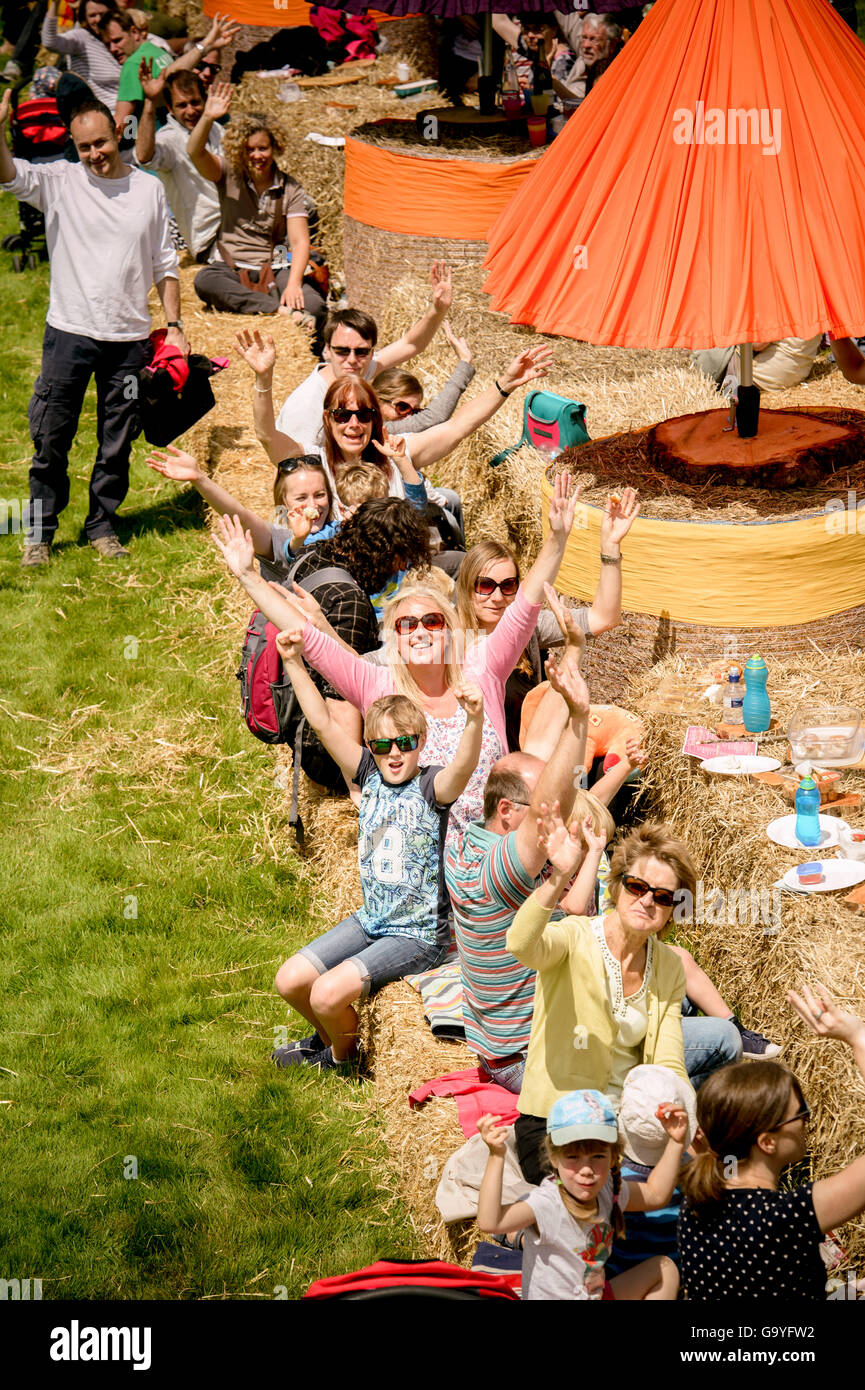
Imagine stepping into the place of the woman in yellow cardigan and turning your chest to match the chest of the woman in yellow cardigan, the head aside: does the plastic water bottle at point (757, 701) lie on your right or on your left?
on your left

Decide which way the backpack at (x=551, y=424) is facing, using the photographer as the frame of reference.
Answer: facing the viewer and to the left of the viewer

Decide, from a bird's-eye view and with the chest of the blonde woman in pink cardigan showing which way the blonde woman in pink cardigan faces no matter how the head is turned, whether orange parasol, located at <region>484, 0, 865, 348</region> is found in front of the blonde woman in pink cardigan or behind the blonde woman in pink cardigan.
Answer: behind

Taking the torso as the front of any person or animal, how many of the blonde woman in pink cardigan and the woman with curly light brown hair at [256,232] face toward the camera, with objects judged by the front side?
2

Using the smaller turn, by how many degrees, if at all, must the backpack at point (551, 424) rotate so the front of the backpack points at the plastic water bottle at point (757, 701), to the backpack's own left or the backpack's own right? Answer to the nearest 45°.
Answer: approximately 45° to the backpack's own left

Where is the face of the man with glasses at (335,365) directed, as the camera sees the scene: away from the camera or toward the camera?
toward the camera

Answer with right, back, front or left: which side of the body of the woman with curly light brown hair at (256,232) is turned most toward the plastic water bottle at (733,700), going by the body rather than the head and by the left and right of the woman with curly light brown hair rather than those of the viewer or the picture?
front

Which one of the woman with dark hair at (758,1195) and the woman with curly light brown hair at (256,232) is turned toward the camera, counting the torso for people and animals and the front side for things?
the woman with curly light brown hair at (256,232)

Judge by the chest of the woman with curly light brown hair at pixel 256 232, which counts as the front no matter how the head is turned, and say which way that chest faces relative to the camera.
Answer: toward the camera

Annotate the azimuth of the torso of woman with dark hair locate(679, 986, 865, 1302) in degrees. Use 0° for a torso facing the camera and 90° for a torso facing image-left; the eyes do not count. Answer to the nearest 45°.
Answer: approximately 225°

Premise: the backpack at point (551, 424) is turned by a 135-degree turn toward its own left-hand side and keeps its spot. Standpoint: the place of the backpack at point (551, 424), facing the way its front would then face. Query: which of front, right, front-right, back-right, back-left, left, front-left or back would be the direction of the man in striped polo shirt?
right

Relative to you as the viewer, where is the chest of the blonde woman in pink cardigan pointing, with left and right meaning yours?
facing the viewer

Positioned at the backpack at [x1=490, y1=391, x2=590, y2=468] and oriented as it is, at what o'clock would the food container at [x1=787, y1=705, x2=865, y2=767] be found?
The food container is roughly at 10 o'clock from the backpack.

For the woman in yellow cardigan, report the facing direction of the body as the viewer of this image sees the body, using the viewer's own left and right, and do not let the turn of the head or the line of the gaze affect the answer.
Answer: facing the viewer and to the right of the viewer
